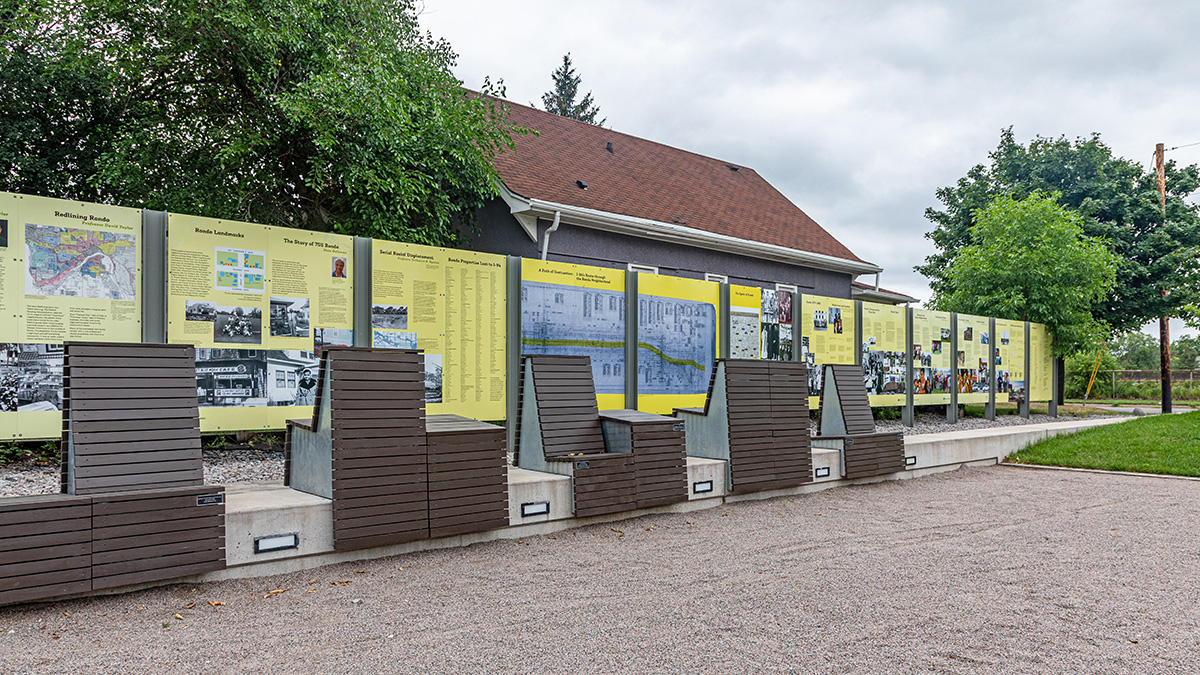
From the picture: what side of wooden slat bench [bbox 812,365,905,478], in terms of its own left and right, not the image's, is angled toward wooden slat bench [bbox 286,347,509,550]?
right

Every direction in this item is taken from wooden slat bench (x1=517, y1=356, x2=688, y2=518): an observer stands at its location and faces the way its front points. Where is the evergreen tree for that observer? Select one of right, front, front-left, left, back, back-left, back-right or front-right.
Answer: back-left

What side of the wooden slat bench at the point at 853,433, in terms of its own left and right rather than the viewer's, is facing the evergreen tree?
back

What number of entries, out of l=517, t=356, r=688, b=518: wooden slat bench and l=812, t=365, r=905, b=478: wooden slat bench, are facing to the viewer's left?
0

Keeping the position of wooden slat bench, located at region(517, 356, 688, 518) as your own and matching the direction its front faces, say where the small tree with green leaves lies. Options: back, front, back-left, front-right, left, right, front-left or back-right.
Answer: left

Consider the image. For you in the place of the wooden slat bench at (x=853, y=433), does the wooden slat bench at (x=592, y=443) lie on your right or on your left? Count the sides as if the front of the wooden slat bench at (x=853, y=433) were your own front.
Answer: on your right

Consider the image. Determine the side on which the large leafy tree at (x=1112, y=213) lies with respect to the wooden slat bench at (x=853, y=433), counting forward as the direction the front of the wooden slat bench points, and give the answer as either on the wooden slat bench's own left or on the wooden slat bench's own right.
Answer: on the wooden slat bench's own left

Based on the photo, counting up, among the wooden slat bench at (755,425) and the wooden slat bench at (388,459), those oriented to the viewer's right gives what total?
0
